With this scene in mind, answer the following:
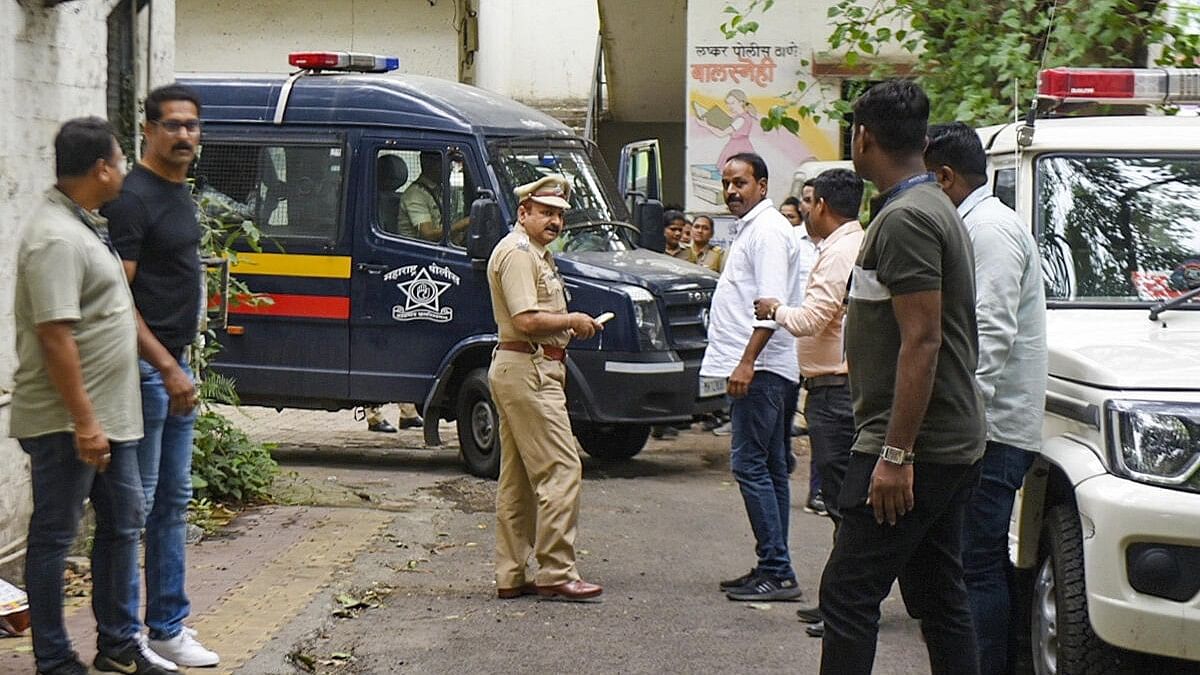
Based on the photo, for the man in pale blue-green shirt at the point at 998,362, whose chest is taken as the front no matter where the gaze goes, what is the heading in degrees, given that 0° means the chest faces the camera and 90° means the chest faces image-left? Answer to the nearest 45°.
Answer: approximately 135°

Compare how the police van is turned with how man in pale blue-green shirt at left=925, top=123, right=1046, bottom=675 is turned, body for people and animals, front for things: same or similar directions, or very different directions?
very different directions

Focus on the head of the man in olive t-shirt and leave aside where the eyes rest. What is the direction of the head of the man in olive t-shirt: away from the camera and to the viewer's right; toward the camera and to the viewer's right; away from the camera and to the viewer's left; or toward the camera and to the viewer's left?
away from the camera and to the viewer's left

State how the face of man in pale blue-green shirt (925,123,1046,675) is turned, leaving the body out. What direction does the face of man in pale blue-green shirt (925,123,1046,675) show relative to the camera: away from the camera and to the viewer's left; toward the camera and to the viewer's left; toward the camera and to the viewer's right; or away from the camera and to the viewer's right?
away from the camera and to the viewer's left

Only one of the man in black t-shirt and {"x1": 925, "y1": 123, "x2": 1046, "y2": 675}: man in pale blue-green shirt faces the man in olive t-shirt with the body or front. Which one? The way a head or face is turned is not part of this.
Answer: the man in black t-shirt

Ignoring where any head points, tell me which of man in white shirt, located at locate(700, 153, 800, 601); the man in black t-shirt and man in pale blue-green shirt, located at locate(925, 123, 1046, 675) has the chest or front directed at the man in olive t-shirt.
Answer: the man in black t-shirt

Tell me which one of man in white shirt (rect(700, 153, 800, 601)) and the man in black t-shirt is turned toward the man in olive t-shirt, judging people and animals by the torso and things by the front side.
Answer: the man in black t-shirt

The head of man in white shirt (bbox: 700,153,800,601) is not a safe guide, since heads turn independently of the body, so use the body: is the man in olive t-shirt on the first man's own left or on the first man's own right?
on the first man's own left
